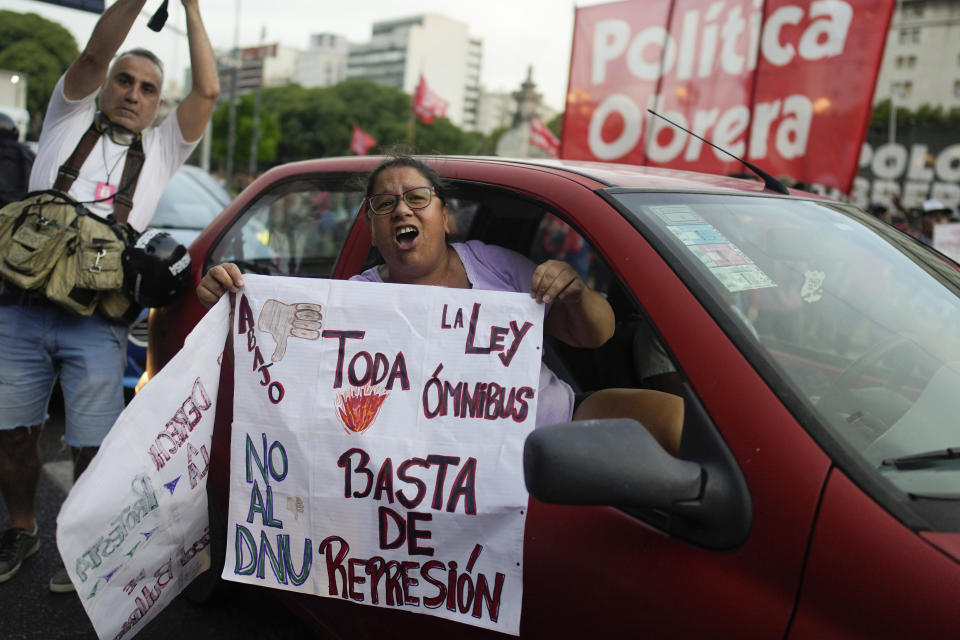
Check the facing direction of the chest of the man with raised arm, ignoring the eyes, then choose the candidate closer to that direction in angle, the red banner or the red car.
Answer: the red car

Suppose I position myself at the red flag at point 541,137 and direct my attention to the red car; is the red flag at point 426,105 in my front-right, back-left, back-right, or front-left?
back-right

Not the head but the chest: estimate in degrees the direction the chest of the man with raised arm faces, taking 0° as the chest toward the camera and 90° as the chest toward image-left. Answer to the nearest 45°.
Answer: approximately 0°

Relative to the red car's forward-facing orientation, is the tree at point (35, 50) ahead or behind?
behind

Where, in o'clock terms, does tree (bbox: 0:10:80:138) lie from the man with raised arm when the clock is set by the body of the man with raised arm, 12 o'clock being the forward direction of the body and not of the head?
The tree is roughly at 6 o'clock from the man with raised arm.

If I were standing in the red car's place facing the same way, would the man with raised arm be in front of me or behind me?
behind

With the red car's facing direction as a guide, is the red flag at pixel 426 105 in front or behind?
behind

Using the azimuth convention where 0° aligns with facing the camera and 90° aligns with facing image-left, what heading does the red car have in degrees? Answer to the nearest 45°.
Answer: approximately 315°

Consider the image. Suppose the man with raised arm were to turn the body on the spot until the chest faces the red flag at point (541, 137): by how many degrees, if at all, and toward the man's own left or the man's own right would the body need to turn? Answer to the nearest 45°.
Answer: approximately 135° to the man's own left
